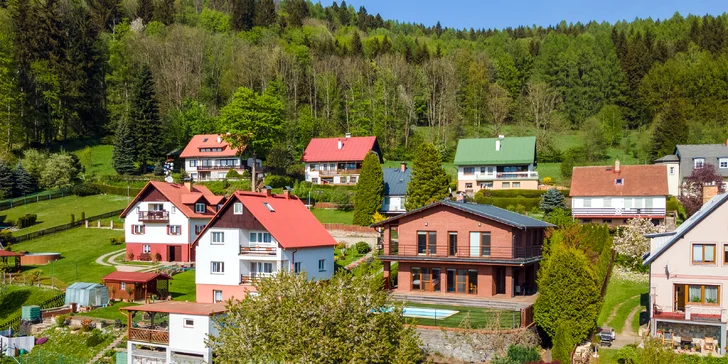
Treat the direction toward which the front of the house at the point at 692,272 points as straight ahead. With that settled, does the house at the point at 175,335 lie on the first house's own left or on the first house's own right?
on the first house's own right

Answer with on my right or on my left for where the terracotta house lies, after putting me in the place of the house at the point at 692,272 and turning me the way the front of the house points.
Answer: on my right

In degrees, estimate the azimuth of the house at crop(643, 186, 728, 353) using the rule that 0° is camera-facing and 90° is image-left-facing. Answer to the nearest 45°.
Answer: approximately 0°

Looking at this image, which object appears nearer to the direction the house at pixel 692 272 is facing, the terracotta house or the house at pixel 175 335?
the house

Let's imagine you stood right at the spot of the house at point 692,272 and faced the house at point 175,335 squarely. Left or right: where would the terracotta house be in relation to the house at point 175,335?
right
